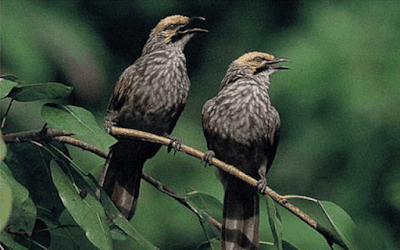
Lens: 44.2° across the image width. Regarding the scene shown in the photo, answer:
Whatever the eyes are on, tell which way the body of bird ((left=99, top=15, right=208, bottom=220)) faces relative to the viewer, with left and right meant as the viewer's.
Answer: facing the viewer and to the right of the viewer

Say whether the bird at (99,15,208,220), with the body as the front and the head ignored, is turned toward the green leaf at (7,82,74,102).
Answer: no

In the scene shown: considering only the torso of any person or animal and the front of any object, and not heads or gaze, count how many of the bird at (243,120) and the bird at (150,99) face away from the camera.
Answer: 0

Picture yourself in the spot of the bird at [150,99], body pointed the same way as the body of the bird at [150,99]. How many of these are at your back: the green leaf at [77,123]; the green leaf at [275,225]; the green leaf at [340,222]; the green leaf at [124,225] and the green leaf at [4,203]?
0

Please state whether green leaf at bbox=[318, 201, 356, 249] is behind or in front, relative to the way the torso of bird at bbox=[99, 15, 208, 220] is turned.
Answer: in front

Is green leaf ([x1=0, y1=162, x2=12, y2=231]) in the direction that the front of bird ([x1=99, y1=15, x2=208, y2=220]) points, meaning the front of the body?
no

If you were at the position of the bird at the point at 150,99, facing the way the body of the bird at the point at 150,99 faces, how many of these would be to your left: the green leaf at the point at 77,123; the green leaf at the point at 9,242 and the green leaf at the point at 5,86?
0

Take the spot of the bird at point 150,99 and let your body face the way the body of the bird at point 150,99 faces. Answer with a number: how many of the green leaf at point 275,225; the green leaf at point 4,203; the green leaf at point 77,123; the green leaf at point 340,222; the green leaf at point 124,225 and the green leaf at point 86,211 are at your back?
0

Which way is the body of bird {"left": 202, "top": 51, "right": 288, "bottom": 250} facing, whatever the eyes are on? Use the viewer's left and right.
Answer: facing the viewer
